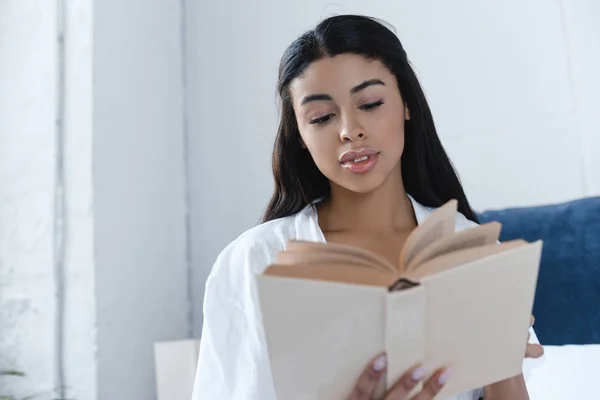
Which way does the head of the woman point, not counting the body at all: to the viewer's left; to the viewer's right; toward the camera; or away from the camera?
toward the camera

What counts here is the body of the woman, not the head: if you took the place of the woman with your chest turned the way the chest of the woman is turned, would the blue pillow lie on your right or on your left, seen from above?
on your left

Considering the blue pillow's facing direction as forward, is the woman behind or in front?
in front

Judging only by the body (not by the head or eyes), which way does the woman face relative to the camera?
toward the camera
